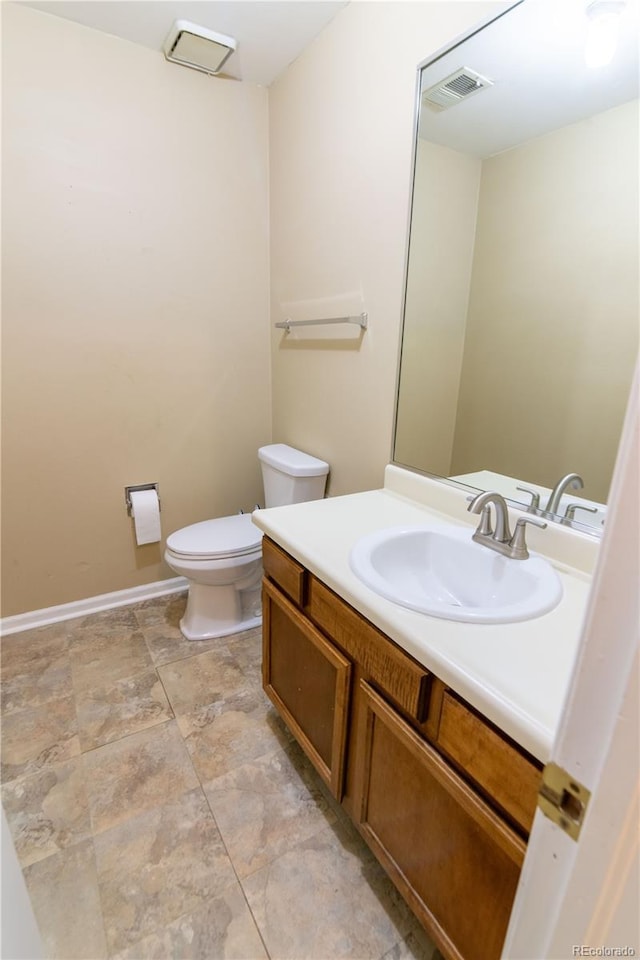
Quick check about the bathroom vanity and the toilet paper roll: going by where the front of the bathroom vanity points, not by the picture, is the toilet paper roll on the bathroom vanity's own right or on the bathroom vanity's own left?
on the bathroom vanity's own right

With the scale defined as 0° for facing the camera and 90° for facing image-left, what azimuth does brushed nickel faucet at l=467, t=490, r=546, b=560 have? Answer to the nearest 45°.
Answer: approximately 45°

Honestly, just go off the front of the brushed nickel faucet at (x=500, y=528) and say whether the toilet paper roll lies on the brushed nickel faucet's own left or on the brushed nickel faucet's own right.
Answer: on the brushed nickel faucet's own right

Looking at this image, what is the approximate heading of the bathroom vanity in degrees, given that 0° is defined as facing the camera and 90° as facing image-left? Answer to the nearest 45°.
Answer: approximately 45°
